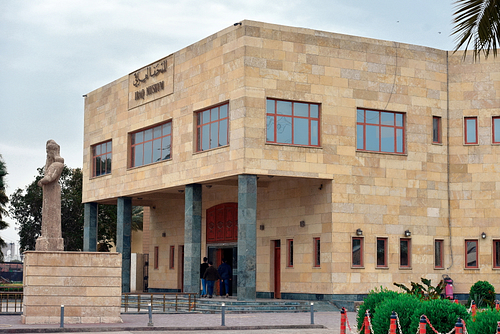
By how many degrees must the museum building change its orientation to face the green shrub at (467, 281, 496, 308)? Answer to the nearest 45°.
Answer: approximately 135° to its left

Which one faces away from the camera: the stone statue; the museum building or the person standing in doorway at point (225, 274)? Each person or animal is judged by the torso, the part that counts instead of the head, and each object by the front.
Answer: the person standing in doorway

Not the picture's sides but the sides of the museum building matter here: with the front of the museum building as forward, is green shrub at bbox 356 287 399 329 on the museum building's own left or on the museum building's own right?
on the museum building's own left

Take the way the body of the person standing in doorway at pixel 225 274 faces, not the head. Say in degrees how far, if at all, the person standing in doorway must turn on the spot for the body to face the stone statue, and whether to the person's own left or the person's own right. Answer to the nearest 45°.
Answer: approximately 180°

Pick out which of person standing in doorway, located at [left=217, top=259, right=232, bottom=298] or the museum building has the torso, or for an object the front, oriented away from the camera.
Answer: the person standing in doorway

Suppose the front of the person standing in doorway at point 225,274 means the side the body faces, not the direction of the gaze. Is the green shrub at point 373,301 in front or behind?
behind

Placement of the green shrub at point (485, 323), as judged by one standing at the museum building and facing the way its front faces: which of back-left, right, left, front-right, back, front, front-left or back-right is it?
front-left

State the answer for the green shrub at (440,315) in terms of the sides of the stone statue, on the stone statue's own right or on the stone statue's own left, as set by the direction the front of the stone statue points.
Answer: on the stone statue's own left

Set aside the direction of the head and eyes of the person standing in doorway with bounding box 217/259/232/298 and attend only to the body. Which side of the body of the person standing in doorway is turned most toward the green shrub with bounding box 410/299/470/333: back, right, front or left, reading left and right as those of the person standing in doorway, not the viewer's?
back

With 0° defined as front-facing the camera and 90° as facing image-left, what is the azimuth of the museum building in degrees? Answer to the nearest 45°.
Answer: approximately 45°
